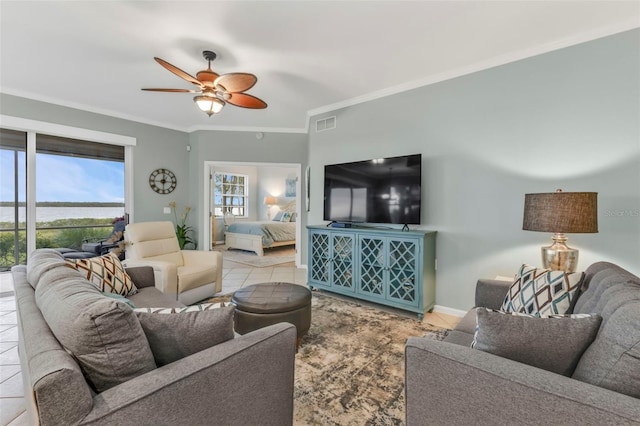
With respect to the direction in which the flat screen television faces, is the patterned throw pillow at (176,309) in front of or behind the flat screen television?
in front

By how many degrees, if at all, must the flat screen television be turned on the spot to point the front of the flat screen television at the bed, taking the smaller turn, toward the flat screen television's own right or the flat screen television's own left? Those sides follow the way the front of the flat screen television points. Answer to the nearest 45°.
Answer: approximately 90° to the flat screen television's own right

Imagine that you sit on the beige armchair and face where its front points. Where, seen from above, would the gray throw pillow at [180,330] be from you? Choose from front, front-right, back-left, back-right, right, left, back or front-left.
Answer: front-right

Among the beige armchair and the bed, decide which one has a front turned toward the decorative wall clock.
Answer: the bed

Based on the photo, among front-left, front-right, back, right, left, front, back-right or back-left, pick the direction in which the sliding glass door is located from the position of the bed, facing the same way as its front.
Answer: front

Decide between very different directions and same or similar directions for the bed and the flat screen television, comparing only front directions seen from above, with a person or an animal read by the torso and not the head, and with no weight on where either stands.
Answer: same or similar directions

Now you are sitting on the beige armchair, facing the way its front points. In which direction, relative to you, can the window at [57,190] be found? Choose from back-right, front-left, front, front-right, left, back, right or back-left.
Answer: back

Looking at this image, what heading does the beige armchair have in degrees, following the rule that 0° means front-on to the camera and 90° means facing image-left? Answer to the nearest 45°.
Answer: approximately 315°

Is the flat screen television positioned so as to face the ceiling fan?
yes

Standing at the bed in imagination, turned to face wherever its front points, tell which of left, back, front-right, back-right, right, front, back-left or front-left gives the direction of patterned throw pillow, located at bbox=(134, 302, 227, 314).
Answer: front-left

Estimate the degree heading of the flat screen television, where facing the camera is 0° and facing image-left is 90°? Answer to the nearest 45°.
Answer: approximately 45°

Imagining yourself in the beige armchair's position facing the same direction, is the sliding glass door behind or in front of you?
behind

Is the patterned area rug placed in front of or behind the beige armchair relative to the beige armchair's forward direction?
in front

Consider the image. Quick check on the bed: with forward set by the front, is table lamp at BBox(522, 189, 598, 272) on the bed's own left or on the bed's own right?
on the bed's own left

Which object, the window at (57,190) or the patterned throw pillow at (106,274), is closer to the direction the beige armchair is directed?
the patterned throw pillow

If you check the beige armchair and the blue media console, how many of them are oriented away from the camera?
0
